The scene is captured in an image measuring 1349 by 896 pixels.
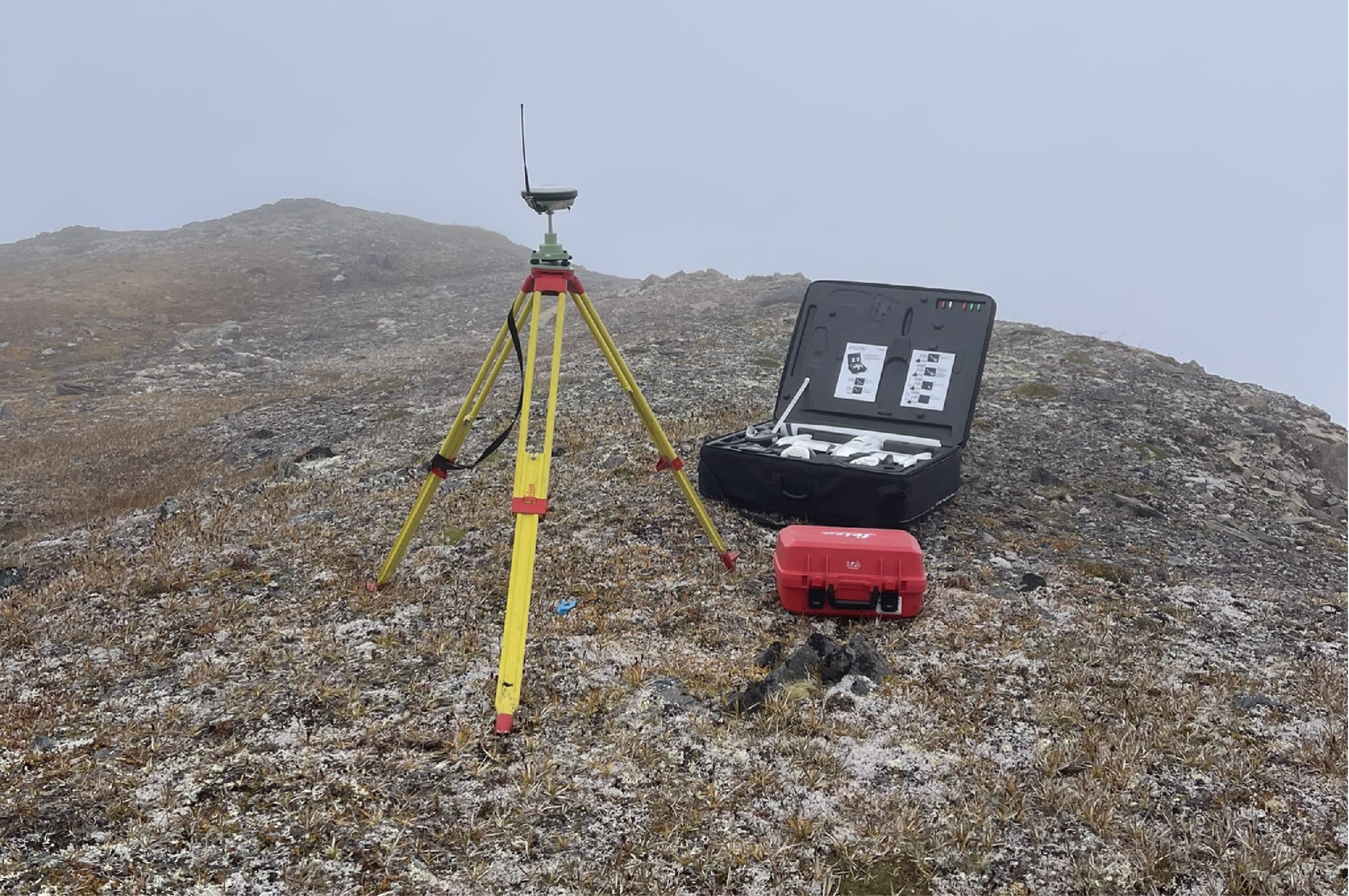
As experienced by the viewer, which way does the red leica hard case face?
facing the viewer

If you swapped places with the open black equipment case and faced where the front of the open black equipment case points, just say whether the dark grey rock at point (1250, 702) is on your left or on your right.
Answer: on your left

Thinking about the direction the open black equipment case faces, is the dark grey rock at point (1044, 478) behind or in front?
behind

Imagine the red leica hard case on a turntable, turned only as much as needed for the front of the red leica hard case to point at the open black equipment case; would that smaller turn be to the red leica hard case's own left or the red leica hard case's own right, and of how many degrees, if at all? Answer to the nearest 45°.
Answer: approximately 180°

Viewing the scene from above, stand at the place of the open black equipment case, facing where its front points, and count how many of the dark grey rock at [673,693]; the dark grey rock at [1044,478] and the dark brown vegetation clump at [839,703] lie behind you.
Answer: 1

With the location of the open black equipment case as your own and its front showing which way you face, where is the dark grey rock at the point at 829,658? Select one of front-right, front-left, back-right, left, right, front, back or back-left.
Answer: front-left

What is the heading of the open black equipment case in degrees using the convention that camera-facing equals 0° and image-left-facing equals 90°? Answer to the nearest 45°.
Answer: approximately 45°

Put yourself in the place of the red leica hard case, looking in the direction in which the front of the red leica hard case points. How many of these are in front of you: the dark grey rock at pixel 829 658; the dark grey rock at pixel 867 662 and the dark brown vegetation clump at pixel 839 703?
3

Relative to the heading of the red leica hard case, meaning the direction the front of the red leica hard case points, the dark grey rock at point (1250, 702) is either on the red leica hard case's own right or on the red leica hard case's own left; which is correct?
on the red leica hard case's own left

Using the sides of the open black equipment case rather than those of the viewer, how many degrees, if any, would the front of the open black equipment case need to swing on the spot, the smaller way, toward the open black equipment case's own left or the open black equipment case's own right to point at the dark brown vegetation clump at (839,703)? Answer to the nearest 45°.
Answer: approximately 45° to the open black equipment case's own left

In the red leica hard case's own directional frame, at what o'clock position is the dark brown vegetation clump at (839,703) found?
The dark brown vegetation clump is roughly at 12 o'clock from the red leica hard case.

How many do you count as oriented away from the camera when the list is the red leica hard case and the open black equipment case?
0
